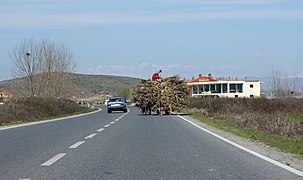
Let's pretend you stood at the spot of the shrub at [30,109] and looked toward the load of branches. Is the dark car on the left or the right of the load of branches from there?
left

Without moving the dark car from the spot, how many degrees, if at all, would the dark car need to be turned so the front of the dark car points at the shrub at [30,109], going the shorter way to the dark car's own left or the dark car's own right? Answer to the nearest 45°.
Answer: approximately 45° to the dark car's own right

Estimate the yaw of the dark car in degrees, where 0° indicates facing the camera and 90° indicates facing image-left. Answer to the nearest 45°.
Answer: approximately 0°
